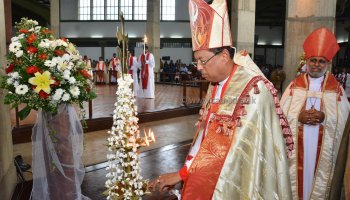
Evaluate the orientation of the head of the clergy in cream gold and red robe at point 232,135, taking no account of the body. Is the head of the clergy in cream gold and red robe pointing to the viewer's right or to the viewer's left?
to the viewer's left

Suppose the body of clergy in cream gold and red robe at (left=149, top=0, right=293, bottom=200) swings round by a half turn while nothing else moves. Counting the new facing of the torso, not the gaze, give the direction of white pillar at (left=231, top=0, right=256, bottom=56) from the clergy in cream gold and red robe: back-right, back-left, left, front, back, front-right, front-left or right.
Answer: front-left

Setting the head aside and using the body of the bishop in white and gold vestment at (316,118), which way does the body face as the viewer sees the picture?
toward the camera

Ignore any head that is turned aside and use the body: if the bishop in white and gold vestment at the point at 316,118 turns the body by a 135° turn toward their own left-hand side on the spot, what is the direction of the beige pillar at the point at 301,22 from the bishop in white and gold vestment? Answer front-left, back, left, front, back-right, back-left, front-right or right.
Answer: front-left

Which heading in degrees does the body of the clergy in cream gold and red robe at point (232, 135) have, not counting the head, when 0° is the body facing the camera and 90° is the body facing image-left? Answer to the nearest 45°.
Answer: approximately 45°

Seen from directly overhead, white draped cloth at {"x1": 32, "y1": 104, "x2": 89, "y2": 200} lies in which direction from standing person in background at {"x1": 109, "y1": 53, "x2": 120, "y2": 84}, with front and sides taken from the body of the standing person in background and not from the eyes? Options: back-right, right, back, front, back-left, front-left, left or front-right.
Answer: front

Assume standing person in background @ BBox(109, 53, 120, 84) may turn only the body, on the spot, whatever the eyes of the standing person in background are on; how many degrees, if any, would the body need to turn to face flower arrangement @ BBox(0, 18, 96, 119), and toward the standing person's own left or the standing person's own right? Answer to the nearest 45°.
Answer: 0° — they already face it

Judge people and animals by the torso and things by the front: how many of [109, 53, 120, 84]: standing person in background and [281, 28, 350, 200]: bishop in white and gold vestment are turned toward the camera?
2

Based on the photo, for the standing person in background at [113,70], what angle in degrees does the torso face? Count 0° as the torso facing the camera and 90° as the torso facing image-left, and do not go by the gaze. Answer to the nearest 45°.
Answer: approximately 0°
